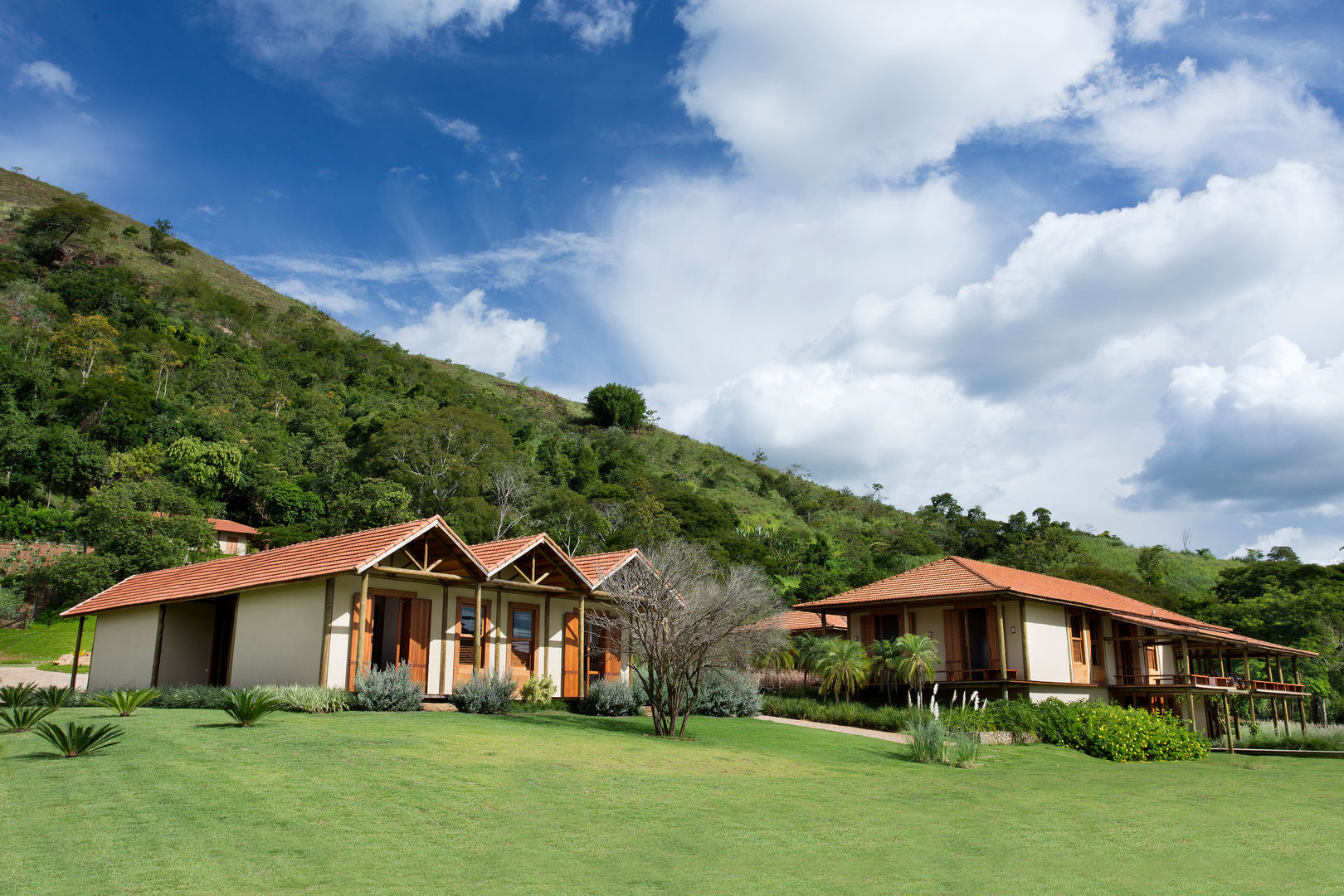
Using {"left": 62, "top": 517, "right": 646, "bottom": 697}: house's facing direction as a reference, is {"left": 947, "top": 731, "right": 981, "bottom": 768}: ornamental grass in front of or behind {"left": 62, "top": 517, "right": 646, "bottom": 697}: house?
in front

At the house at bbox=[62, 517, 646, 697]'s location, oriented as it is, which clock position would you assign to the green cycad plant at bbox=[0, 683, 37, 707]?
The green cycad plant is roughly at 3 o'clock from the house.

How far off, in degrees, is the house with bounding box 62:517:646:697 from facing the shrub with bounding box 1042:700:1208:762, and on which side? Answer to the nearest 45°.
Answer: approximately 45° to its left

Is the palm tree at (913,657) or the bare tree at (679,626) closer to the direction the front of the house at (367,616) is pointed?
the bare tree

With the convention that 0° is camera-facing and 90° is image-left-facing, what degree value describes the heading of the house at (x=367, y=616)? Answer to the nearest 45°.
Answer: approximately 315°

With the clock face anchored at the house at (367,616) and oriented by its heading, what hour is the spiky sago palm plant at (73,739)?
The spiky sago palm plant is roughly at 2 o'clock from the house.

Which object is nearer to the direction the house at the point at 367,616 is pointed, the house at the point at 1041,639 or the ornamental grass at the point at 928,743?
the ornamental grass

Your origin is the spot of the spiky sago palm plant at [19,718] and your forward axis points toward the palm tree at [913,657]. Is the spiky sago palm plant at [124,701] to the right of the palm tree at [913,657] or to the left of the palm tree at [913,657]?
left

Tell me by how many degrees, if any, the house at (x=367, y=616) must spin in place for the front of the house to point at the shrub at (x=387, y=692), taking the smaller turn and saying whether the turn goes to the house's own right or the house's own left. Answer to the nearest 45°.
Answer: approximately 45° to the house's own right

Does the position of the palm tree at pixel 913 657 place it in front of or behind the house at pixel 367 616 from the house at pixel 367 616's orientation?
in front

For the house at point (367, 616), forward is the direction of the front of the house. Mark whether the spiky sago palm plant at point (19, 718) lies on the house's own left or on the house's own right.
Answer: on the house's own right
